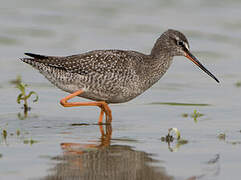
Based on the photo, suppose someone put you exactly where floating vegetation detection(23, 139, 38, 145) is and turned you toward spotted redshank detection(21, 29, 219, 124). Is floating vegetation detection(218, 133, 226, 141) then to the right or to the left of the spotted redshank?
right

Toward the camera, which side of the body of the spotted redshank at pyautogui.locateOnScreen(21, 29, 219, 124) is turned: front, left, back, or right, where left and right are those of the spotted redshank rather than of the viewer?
right

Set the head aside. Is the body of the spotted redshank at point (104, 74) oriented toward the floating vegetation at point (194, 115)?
yes

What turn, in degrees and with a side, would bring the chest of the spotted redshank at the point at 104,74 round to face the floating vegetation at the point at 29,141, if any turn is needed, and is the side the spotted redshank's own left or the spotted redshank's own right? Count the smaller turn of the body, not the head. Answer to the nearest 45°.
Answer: approximately 135° to the spotted redshank's own right
